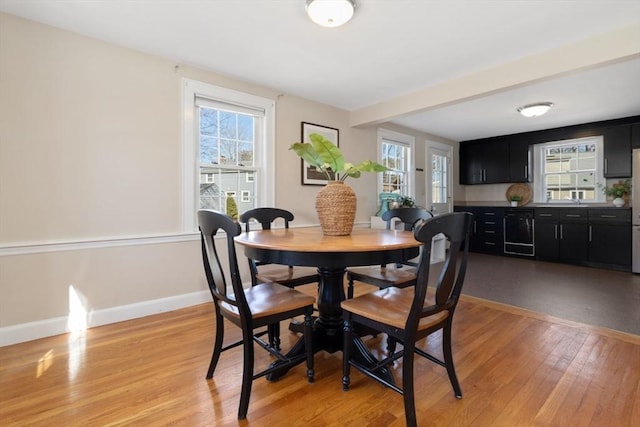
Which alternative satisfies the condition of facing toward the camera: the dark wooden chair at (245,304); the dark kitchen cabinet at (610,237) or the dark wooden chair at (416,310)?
the dark kitchen cabinet

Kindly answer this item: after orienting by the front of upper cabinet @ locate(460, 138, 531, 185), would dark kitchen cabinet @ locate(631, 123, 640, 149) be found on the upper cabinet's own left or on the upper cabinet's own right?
on the upper cabinet's own left

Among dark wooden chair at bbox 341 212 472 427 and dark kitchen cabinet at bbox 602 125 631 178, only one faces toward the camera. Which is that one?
the dark kitchen cabinet

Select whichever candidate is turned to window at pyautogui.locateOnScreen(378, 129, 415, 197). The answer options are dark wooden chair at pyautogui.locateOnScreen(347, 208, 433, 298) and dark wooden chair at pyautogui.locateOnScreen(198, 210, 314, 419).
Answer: dark wooden chair at pyautogui.locateOnScreen(198, 210, 314, 419)

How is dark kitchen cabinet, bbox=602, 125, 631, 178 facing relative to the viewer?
toward the camera

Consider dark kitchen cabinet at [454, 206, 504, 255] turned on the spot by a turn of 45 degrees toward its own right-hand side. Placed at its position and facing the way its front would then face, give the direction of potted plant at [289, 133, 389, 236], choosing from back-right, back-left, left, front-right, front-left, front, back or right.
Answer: front-left

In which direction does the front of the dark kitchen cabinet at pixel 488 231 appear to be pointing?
toward the camera

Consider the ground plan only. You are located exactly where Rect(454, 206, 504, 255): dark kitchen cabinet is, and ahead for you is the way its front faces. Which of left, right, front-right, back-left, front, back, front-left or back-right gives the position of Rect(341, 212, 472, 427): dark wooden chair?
front

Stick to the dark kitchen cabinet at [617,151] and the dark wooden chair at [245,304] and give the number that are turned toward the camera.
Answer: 1

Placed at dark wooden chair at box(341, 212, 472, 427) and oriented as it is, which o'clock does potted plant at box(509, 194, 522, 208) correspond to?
The potted plant is roughly at 2 o'clock from the dark wooden chair.

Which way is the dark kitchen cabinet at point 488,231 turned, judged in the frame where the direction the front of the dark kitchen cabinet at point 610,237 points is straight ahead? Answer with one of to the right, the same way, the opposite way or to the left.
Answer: the same way

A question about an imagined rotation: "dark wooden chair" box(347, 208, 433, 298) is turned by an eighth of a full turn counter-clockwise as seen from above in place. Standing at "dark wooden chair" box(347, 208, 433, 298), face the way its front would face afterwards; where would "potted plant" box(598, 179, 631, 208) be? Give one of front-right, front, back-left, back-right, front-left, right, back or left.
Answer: back-left

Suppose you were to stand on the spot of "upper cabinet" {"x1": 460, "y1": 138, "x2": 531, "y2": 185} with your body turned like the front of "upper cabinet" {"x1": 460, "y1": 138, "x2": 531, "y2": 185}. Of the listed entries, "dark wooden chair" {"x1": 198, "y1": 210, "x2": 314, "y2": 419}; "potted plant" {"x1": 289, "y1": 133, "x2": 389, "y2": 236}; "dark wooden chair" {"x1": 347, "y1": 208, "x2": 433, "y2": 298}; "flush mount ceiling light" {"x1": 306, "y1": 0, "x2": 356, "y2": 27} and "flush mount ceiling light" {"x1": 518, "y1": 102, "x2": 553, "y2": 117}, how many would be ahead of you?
5

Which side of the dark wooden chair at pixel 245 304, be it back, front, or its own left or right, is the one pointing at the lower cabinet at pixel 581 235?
front

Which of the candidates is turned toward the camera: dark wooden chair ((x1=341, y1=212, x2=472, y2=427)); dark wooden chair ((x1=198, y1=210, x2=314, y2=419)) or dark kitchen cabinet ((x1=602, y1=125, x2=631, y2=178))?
the dark kitchen cabinet

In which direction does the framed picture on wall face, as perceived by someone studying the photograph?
facing the viewer and to the right of the viewer

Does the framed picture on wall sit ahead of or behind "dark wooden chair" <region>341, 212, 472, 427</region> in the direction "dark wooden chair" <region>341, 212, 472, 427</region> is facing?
ahead

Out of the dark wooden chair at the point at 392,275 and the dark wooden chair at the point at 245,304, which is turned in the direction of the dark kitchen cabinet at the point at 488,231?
the dark wooden chair at the point at 245,304

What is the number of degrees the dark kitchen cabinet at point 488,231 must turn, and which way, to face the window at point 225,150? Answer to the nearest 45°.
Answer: approximately 45° to its right

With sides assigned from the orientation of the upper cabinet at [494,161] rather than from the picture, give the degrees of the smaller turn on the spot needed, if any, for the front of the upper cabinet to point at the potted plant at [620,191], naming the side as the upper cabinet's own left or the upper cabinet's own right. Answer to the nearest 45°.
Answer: approximately 90° to the upper cabinet's own left
